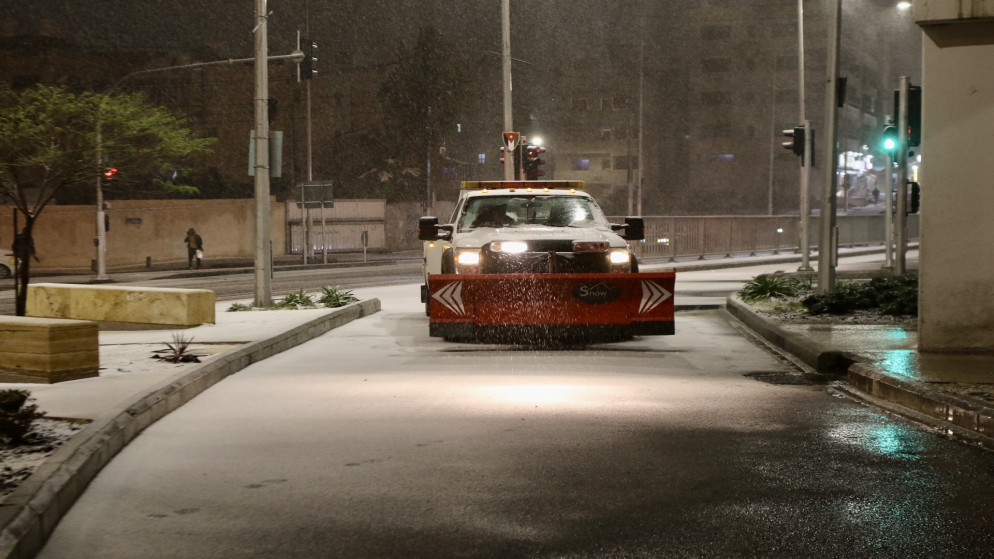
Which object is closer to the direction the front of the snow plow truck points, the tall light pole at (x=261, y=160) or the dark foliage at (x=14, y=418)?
the dark foliage

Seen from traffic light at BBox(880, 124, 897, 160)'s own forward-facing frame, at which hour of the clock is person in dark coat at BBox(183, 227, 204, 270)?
The person in dark coat is roughly at 4 o'clock from the traffic light.

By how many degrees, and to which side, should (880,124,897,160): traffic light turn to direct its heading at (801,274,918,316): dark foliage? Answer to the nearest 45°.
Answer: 0° — it already faces it

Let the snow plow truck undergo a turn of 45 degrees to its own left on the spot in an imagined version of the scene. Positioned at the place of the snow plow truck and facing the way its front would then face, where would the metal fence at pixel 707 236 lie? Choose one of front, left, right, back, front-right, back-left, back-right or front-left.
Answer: back-left

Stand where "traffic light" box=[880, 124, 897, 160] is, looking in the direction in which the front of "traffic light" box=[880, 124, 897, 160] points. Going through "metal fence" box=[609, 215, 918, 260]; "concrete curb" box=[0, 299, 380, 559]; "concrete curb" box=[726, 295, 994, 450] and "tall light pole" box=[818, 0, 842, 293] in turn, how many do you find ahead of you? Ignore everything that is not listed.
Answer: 3

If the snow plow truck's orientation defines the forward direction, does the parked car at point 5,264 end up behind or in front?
behind

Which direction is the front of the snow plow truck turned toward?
toward the camera

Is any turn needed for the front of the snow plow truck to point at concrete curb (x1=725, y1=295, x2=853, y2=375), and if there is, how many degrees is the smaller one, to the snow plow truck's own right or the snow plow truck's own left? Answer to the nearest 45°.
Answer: approximately 90° to the snow plow truck's own left

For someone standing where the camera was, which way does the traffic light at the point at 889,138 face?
facing the viewer

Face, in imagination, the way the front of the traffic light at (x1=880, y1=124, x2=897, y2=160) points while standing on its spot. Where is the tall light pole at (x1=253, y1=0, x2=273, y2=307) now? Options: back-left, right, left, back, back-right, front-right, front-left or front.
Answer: front-right

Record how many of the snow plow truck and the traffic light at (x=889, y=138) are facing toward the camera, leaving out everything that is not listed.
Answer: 2
